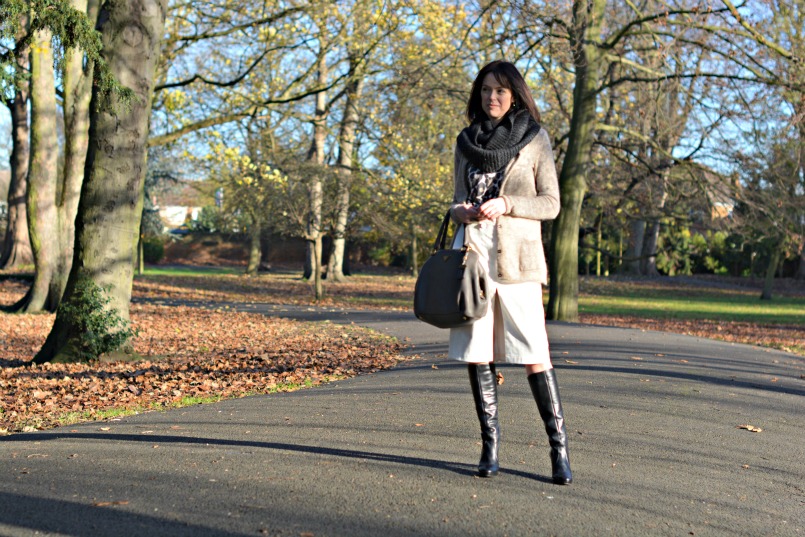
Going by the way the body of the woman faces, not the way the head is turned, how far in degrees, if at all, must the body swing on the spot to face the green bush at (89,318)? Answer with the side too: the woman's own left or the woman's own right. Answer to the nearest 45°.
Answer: approximately 90° to the woman's own right

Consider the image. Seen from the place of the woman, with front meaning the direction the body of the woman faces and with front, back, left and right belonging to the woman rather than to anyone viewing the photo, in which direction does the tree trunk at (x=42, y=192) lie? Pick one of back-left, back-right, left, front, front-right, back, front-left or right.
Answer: right

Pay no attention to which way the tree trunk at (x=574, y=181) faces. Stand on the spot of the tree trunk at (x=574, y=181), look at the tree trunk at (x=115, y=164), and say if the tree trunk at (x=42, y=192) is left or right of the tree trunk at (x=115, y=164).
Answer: right

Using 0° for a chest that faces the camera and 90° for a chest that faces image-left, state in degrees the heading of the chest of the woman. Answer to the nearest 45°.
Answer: approximately 45°

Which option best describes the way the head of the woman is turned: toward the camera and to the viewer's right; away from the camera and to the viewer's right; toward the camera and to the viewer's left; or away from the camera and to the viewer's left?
toward the camera and to the viewer's left

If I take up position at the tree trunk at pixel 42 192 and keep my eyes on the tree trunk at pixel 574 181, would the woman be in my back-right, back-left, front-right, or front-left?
front-right

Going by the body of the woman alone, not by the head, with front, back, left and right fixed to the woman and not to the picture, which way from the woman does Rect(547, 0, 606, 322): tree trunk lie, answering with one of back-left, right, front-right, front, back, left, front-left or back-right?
back-right

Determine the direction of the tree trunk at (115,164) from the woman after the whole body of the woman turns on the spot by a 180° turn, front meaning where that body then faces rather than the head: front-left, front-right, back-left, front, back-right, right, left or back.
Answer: left
